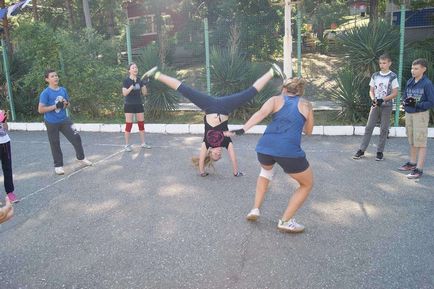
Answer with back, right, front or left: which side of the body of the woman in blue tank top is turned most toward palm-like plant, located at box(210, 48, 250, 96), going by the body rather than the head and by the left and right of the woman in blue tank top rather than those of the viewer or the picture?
front

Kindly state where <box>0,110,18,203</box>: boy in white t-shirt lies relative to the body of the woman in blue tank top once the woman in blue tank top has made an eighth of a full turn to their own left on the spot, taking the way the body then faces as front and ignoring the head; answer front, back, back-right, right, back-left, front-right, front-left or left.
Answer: front-left

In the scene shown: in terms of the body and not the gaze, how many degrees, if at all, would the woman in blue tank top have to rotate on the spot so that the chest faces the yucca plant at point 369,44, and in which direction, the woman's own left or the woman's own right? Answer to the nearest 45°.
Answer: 0° — they already face it

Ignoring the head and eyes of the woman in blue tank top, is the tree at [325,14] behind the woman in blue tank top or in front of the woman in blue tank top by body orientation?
in front

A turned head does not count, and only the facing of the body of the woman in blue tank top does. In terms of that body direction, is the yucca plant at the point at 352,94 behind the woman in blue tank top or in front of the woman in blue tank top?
in front

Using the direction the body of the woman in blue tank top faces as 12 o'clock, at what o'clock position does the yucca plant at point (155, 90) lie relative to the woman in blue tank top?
The yucca plant is roughly at 11 o'clock from the woman in blue tank top.

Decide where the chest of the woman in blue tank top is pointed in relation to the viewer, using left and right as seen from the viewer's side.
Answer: facing away from the viewer
